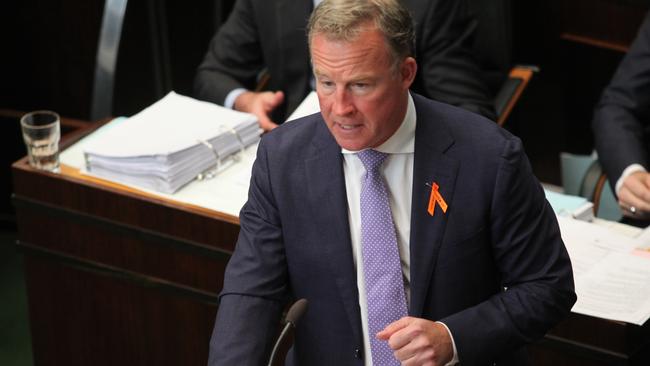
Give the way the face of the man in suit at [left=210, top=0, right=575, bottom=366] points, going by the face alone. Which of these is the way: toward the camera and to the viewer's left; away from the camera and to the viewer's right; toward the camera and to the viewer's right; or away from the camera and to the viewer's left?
toward the camera and to the viewer's left

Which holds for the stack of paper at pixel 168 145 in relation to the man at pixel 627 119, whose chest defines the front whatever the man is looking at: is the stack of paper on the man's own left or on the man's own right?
on the man's own right

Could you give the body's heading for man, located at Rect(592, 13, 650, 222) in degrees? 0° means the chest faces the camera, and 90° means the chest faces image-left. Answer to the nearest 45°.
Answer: approximately 0°

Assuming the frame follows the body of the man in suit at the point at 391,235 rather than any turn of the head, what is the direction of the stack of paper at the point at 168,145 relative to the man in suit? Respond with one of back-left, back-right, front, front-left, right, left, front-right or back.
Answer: right

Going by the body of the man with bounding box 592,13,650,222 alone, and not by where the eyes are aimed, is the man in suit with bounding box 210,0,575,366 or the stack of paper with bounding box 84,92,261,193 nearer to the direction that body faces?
the man in suit

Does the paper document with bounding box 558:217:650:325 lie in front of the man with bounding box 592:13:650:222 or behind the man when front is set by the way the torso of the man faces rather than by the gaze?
in front

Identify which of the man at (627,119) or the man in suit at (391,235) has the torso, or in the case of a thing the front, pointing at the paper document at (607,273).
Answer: the man

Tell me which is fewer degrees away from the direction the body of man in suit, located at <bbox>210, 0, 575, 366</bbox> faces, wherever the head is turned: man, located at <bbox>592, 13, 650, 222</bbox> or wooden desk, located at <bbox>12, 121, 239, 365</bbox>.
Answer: the wooden desk

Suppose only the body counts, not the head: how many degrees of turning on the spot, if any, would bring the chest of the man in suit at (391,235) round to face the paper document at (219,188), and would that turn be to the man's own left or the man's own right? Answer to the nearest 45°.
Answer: approximately 90° to the man's own right

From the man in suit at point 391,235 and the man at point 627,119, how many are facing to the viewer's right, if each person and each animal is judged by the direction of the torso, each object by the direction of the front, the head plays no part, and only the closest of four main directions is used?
0

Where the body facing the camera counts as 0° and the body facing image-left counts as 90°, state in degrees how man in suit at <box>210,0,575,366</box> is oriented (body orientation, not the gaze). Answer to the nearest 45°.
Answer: approximately 45°
